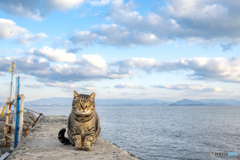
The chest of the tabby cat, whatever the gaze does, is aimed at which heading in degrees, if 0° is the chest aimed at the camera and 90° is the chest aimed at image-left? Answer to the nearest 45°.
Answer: approximately 0°
